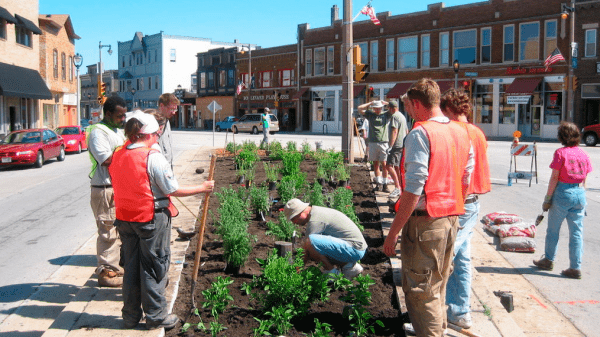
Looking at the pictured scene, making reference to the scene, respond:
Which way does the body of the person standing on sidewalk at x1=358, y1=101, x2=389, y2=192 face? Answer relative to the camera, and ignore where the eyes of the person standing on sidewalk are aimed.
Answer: toward the camera

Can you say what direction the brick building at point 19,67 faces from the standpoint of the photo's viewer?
facing the viewer and to the right of the viewer

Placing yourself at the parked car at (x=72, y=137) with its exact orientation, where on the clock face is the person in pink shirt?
The person in pink shirt is roughly at 10 o'clock from the parked car.

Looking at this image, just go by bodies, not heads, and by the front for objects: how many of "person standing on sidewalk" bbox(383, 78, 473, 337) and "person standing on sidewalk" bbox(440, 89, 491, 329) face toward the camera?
0

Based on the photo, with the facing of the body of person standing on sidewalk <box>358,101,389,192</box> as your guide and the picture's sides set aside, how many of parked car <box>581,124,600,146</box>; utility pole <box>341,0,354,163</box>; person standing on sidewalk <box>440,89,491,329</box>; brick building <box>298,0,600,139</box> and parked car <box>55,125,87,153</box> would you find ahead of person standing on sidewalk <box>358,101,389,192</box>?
1

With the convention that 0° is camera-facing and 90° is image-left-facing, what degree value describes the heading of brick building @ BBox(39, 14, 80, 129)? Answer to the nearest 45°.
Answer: approximately 315°

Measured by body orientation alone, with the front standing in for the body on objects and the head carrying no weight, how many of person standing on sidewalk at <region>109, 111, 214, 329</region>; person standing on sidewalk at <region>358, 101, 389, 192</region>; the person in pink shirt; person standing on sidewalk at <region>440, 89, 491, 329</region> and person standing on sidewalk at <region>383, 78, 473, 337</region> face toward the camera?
1

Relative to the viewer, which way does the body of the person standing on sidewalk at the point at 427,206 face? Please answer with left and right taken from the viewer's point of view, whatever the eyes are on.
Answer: facing away from the viewer and to the left of the viewer

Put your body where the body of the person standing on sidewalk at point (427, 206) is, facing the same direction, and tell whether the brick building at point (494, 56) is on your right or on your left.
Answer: on your right

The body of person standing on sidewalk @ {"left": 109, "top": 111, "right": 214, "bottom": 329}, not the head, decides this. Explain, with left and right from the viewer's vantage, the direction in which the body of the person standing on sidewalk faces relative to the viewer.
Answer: facing away from the viewer and to the right of the viewer

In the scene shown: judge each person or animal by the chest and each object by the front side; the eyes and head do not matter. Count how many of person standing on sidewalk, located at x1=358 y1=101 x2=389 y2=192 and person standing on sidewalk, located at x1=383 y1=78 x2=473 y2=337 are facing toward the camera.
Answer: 1

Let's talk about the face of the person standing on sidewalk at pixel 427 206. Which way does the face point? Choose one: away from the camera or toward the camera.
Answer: away from the camera

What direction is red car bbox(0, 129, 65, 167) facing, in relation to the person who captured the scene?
facing the viewer and to the left of the viewer

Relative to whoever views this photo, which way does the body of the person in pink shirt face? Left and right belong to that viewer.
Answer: facing away from the viewer and to the left of the viewer
